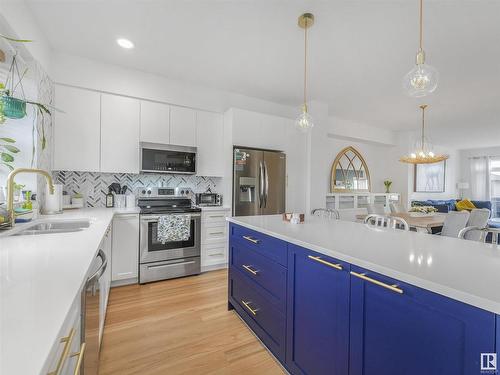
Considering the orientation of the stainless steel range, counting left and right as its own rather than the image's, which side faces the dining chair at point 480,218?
left

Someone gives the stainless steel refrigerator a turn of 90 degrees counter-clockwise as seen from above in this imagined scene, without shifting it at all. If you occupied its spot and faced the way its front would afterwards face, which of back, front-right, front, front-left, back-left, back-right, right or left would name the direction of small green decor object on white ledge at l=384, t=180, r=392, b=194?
front

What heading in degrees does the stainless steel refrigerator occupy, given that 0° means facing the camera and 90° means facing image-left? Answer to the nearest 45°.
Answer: approximately 315°

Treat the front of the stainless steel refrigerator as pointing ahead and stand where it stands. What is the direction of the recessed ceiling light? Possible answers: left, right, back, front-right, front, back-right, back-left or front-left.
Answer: right

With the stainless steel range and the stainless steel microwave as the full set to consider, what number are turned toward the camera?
2

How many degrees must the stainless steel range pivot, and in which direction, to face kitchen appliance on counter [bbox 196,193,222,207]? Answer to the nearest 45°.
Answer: approximately 135° to its left

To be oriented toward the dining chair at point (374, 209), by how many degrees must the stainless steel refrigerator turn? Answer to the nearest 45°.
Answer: approximately 45° to its left

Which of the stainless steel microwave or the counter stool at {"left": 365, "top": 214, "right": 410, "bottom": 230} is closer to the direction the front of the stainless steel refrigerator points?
the counter stool

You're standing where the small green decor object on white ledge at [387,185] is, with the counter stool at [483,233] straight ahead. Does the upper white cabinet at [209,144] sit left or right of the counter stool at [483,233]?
right
